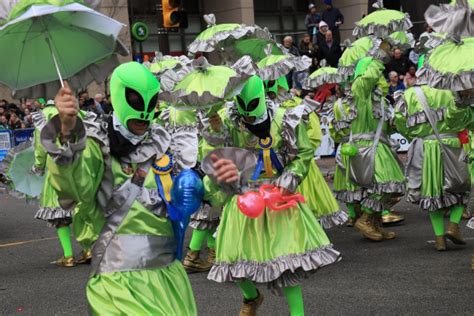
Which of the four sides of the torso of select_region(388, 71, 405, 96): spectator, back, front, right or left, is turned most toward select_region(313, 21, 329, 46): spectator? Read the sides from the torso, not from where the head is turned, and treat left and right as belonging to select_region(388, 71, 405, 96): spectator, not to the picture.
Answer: right

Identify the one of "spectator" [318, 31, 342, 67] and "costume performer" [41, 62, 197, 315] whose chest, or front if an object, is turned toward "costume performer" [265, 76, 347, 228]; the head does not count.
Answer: the spectator

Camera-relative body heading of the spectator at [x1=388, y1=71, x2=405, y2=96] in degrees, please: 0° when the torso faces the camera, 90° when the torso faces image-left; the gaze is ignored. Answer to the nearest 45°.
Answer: approximately 45°

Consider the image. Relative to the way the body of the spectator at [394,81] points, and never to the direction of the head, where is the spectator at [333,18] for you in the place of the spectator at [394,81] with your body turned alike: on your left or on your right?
on your right

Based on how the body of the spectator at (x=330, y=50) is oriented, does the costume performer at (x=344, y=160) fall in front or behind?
in front

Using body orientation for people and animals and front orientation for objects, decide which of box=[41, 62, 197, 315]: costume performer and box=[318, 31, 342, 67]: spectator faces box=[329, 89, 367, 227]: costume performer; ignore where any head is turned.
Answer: the spectator

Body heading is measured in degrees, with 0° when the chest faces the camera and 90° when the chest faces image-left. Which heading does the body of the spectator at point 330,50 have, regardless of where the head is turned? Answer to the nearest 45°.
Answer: approximately 0°
